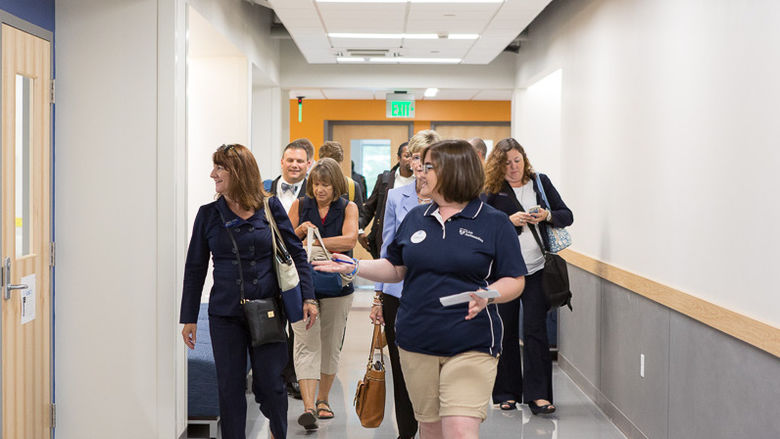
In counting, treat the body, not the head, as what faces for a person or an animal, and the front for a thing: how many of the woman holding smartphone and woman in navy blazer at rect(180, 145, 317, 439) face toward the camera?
2

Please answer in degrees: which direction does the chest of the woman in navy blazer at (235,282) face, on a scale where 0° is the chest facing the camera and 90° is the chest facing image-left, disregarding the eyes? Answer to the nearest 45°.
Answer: approximately 0°

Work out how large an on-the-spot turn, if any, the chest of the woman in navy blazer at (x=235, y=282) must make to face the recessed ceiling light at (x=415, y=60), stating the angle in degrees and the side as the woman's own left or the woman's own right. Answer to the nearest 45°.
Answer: approximately 180°

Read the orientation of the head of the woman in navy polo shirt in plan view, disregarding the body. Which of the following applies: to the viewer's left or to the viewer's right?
to the viewer's left

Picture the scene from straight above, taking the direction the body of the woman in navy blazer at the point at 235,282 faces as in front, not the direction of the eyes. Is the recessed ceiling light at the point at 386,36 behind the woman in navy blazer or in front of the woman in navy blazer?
behind

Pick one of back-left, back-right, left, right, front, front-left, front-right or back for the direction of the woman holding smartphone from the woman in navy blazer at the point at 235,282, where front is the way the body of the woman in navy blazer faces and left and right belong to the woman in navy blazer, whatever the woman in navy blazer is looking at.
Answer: back-left

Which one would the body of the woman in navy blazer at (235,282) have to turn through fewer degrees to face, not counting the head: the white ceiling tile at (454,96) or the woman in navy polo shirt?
the woman in navy polo shirt

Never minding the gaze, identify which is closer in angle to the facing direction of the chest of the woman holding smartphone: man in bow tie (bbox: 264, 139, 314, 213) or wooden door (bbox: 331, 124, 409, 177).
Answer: the man in bow tie

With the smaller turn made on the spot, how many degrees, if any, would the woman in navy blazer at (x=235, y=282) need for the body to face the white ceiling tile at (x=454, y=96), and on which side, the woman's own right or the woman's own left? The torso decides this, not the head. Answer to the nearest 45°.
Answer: approximately 180°

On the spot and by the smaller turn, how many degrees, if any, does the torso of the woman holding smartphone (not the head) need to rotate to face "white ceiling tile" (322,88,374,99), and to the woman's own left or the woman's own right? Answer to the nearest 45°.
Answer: approximately 180°
